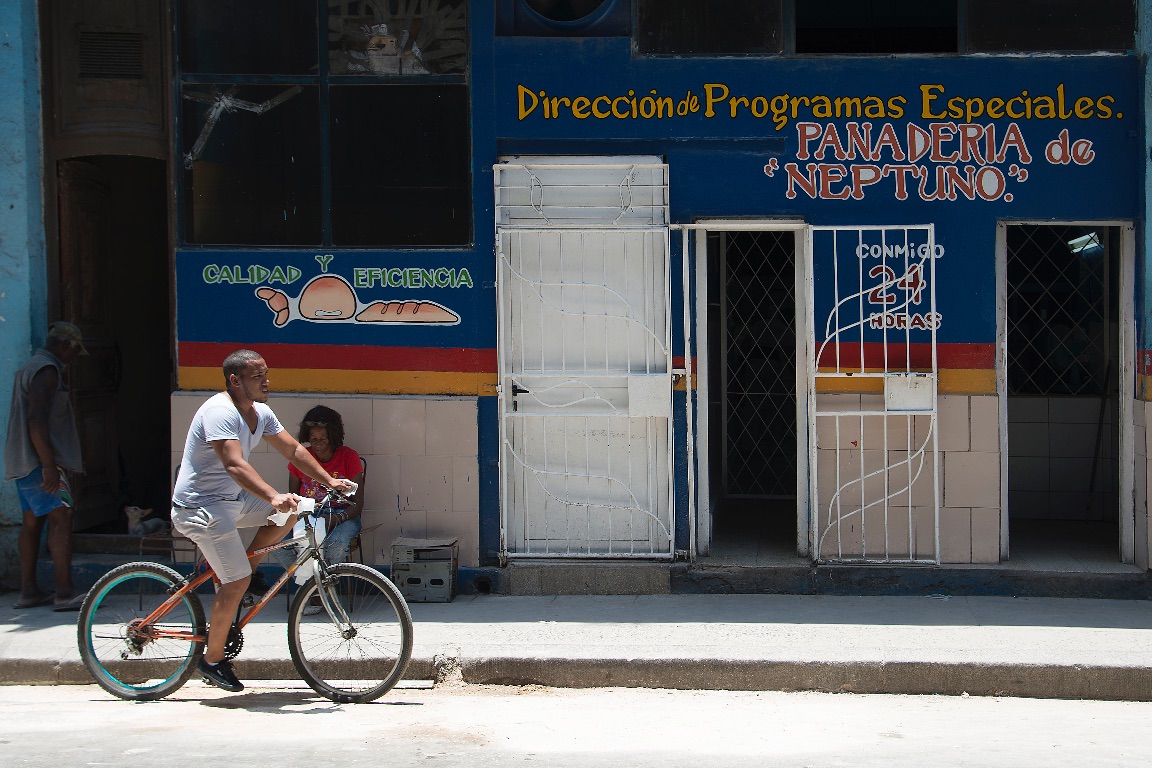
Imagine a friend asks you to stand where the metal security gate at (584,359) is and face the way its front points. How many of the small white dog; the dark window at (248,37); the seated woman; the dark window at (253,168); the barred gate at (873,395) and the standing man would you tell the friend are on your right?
5

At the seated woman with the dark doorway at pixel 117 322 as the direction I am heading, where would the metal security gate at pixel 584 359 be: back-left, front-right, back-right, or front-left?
back-right

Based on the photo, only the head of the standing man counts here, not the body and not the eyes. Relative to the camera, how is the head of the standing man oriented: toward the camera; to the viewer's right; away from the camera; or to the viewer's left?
to the viewer's right

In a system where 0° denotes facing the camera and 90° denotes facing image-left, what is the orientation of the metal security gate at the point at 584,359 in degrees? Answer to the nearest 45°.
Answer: approximately 0°

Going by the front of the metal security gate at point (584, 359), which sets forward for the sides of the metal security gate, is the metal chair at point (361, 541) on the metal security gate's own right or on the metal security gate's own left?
on the metal security gate's own right

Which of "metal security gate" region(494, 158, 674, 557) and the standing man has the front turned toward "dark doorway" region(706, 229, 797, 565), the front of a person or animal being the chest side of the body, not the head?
the standing man

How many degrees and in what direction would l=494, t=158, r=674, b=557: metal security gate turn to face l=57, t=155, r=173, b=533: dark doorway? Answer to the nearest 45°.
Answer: approximately 90° to its right

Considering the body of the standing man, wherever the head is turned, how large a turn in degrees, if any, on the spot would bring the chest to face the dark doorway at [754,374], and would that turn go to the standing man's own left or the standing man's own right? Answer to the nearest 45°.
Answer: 0° — they already face it

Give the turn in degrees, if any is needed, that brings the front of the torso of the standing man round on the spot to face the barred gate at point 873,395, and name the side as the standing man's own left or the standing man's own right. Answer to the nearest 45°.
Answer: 0° — they already face it

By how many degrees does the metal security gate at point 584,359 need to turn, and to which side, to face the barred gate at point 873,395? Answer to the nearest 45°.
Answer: approximately 90° to its left

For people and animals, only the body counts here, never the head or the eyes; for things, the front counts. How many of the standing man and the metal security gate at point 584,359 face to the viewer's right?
1

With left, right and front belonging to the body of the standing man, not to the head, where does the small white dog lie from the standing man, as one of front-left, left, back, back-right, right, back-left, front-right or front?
front-left

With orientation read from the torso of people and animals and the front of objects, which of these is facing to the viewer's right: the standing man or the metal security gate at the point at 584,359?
the standing man

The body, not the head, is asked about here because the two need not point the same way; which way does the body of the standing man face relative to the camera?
to the viewer's right
